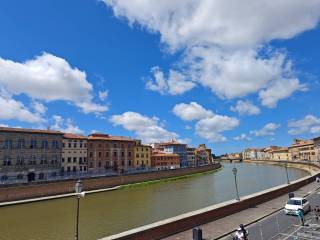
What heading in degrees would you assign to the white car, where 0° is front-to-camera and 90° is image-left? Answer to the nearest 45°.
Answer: approximately 45°
